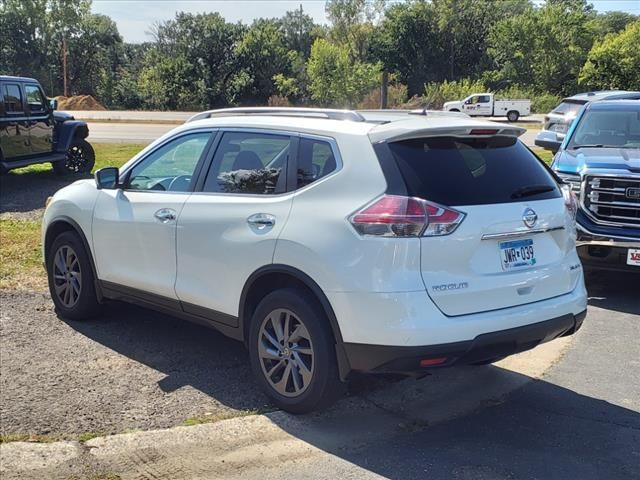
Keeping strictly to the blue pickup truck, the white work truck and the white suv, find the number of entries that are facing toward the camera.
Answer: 1

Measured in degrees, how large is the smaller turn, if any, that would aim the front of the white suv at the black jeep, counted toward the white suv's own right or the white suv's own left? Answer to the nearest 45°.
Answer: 0° — it already faces it

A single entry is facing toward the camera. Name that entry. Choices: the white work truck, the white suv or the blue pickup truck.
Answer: the blue pickup truck

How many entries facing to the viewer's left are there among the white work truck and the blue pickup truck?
1

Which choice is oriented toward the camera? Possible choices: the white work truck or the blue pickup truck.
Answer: the blue pickup truck

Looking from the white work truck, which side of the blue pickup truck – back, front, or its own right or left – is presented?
back

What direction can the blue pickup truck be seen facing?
toward the camera

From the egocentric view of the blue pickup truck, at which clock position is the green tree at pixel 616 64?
The green tree is roughly at 6 o'clock from the blue pickup truck.

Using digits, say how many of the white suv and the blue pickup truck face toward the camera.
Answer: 1

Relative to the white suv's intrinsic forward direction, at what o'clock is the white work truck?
The white work truck is roughly at 2 o'clock from the white suv.

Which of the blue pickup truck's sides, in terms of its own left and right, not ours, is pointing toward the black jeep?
right

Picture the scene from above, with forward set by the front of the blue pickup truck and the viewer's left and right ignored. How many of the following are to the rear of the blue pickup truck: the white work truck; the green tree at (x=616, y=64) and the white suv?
2

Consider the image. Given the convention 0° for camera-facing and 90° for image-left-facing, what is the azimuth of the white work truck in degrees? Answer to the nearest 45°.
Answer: approximately 90°
